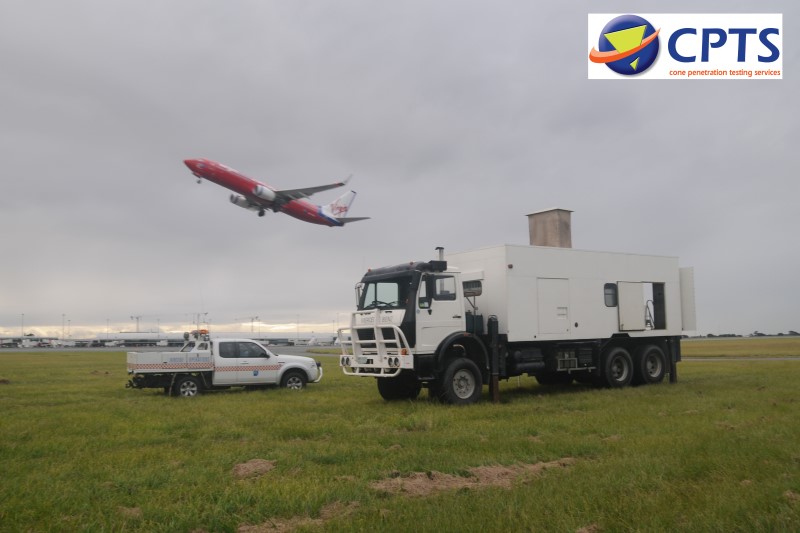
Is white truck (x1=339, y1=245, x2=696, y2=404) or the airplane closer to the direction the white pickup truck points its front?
the white truck

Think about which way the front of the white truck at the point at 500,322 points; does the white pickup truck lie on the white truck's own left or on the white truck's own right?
on the white truck's own right

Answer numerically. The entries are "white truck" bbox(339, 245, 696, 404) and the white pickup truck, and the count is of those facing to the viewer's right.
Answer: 1

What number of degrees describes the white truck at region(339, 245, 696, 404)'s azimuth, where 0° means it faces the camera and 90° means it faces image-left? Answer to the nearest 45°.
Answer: approximately 45°

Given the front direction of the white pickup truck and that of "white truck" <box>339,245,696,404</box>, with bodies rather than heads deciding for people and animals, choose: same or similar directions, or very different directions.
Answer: very different directions

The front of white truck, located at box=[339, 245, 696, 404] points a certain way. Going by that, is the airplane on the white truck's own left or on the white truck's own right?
on the white truck's own right

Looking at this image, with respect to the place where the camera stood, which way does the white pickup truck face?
facing to the right of the viewer

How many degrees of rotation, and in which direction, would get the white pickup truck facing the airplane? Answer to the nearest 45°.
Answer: approximately 90° to its left

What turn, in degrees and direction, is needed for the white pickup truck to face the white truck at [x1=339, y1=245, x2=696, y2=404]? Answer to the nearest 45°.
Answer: approximately 45° to its right
